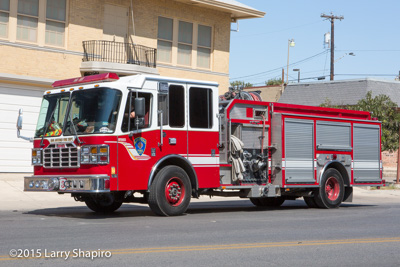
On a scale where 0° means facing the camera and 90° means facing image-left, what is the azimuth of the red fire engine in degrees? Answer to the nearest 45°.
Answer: approximately 45°

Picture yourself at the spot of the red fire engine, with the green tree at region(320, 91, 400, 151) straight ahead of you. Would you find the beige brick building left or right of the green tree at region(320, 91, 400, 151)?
left

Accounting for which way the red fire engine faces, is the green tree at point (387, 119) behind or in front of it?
behind
